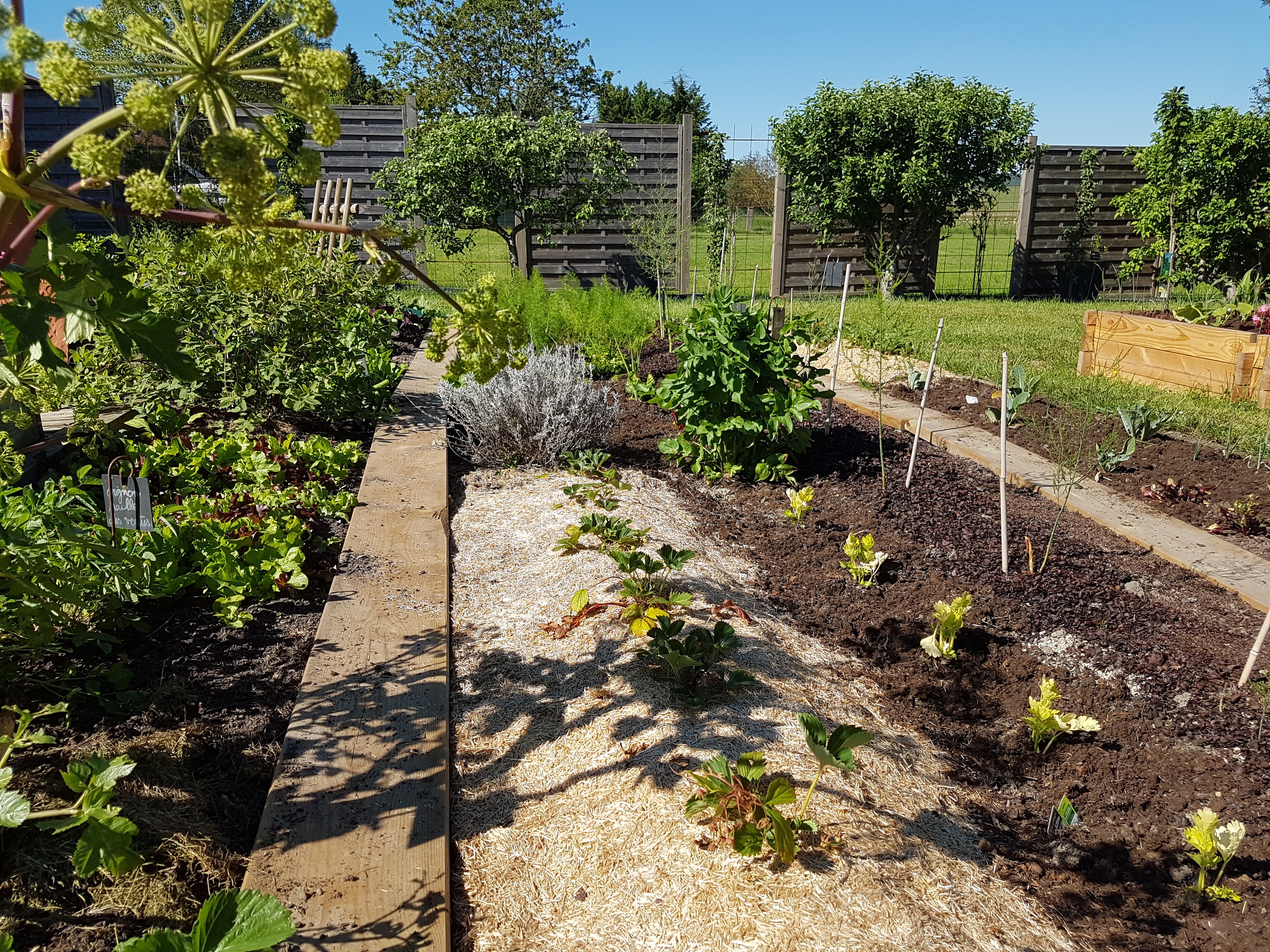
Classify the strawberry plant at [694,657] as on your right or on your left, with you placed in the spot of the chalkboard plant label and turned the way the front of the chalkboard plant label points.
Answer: on your left

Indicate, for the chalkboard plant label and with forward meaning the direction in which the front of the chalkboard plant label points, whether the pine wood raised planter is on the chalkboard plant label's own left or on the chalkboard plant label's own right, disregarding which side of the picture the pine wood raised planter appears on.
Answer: on the chalkboard plant label's own left

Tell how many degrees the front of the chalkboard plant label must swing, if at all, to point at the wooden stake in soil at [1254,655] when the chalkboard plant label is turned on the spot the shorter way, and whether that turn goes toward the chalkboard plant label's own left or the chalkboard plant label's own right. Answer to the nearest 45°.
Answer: approximately 45° to the chalkboard plant label's own left

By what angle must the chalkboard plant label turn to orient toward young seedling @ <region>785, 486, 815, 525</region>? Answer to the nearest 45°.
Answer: approximately 90° to its left

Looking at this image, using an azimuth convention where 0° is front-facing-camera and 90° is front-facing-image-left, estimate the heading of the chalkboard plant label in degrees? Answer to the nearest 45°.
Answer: approximately 0°

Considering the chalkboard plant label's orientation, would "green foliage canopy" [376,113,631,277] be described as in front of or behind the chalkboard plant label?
behind

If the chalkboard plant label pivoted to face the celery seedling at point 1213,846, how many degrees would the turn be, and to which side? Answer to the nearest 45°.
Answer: approximately 45° to its left
